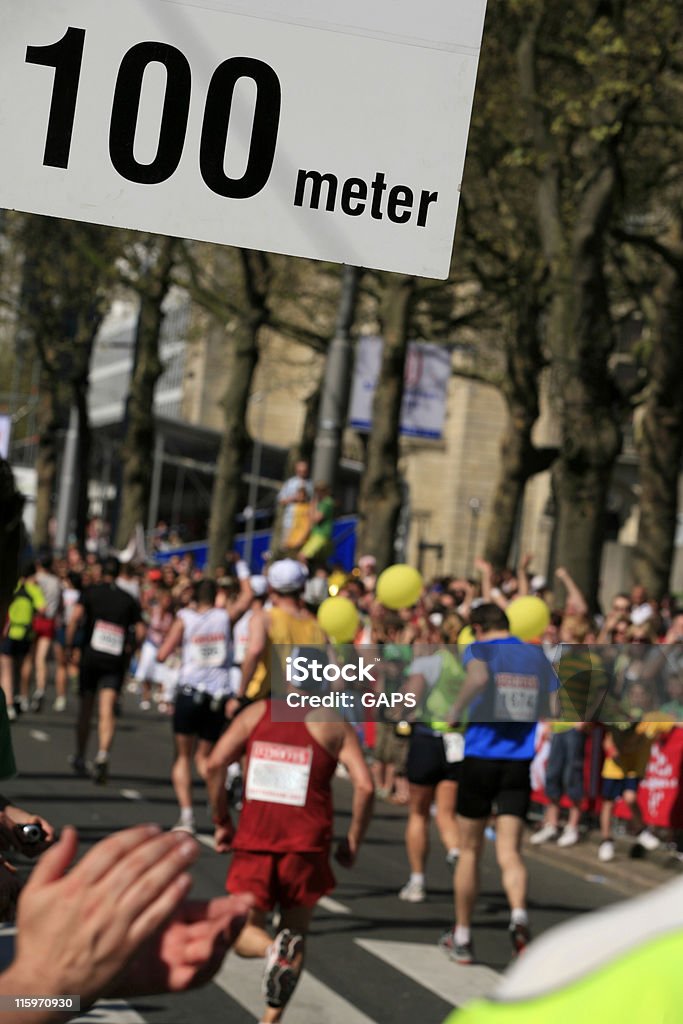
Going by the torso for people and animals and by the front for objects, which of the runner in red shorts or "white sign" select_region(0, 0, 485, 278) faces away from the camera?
the runner in red shorts

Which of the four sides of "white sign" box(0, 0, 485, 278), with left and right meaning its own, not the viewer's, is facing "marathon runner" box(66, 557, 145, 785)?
back

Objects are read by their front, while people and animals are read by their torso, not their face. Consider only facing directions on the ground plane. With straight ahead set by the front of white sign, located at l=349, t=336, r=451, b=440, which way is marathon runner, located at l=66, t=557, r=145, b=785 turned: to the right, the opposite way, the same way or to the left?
the opposite way

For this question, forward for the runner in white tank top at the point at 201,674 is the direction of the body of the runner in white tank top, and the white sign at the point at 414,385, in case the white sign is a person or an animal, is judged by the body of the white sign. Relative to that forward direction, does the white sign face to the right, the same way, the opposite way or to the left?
the opposite way

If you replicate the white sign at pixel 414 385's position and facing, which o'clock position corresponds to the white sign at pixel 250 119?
the white sign at pixel 250 119 is roughly at 12 o'clock from the white sign at pixel 414 385.

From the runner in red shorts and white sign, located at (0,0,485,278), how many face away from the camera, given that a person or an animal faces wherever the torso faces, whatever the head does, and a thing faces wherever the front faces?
1

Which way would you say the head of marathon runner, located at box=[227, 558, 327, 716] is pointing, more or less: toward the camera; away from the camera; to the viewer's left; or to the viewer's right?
away from the camera

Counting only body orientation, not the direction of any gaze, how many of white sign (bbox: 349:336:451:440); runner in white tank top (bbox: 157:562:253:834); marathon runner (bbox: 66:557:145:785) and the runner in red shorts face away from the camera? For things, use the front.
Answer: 3

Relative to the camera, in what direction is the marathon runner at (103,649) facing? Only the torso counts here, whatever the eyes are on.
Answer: away from the camera

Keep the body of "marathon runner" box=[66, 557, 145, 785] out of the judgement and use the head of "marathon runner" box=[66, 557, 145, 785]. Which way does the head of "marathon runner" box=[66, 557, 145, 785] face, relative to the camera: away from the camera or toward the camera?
away from the camera

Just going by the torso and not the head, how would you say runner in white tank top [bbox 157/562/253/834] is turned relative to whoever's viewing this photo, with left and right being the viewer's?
facing away from the viewer

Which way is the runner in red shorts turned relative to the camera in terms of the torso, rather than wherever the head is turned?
away from the camera

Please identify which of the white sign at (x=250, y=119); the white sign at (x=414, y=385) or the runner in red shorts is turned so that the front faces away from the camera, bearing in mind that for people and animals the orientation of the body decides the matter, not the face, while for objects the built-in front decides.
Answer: the runner in red shorts

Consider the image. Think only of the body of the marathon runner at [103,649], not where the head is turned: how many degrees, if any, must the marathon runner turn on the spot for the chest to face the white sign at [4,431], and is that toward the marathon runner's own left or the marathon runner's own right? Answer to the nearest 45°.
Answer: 0° — they already face it
